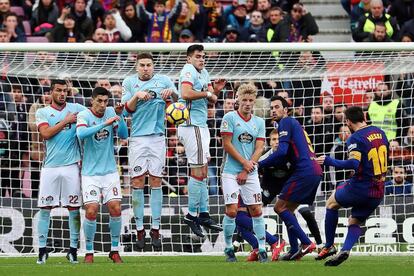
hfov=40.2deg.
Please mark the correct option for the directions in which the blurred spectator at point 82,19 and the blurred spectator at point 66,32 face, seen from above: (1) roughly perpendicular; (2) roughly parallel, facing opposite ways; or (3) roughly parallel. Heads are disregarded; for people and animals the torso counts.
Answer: roughly parallel

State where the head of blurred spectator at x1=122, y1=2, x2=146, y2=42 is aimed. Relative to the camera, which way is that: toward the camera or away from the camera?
toward the camera

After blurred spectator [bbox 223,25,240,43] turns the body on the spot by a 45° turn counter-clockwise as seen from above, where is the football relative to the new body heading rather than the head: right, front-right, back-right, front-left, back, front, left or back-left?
front-right

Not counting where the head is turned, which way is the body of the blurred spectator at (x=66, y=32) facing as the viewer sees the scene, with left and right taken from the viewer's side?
facing the viewer

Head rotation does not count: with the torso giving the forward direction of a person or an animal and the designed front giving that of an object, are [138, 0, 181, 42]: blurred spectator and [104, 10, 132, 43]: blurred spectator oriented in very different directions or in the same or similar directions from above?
same or similar directions

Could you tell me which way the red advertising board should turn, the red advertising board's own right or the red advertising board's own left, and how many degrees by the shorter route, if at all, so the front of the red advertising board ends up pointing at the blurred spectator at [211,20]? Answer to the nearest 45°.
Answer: approximately 135° to the red advertising board's own right

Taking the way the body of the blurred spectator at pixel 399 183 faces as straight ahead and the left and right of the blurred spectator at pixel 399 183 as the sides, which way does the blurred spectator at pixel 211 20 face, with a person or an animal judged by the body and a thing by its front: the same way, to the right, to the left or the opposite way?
the same way

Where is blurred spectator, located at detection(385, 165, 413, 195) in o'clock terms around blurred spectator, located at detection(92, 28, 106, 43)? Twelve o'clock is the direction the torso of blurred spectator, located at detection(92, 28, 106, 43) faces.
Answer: blurred spectator, located at detection(385, 165, 413, 195) is roughly at 10 o'clock from blurred spectator, located at detection(92, 28, 106, 43).

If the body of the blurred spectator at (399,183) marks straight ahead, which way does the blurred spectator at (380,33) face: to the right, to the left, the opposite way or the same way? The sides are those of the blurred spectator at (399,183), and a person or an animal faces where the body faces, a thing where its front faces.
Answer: the same way

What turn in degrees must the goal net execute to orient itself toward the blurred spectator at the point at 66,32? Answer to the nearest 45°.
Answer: approximately 135° to its right

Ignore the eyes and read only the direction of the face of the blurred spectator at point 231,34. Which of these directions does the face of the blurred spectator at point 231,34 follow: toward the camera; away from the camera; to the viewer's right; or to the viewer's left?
toward the camera

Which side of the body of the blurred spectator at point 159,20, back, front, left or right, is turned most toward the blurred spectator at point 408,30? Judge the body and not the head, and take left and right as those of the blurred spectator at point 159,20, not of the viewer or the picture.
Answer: left

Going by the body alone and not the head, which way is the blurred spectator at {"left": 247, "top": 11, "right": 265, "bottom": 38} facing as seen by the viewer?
toward the camera
